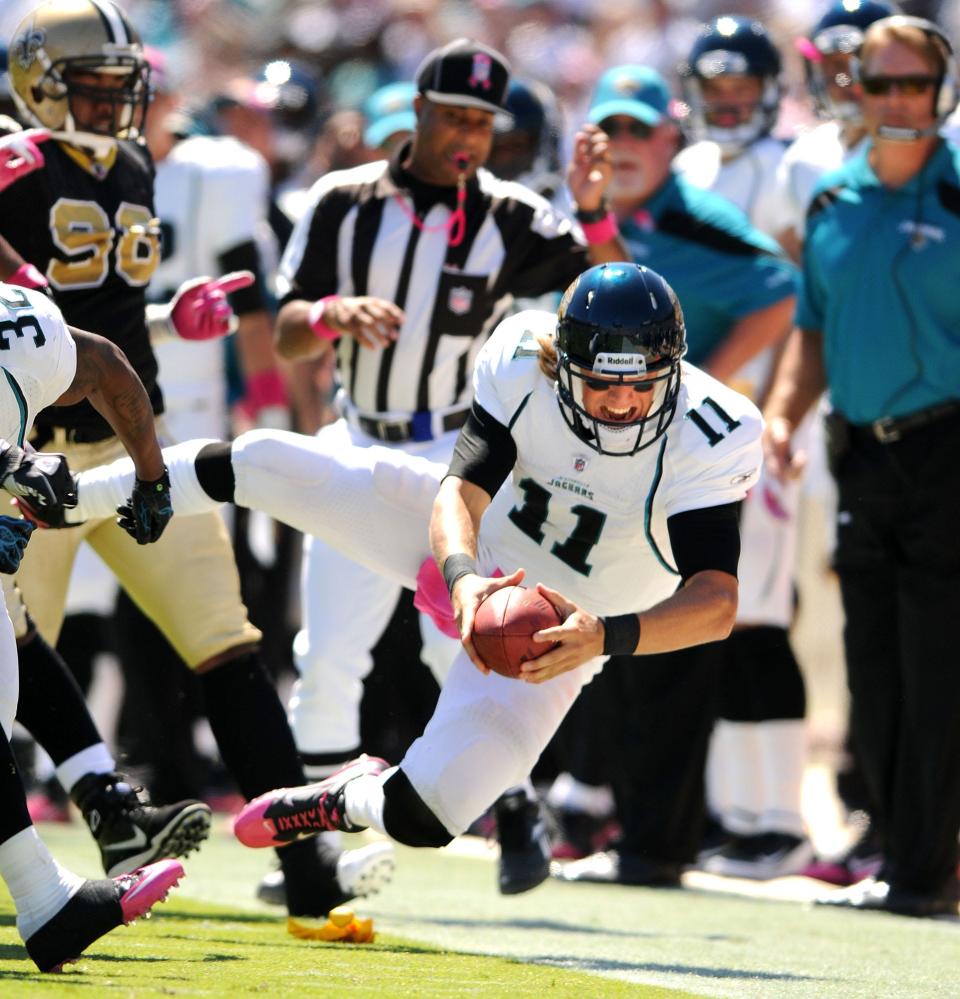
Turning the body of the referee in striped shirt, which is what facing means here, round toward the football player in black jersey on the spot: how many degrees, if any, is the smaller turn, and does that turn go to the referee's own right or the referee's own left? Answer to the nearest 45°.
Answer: approximately 90° to the referee's own right

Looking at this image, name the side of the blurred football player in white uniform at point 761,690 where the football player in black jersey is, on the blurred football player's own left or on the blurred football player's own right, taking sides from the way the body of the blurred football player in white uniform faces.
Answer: on the blurred football player's own right

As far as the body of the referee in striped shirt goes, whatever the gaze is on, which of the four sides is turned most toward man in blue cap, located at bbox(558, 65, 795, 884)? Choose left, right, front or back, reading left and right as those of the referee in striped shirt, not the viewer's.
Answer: left

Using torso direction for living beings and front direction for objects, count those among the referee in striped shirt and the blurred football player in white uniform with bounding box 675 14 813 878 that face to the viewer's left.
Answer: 0

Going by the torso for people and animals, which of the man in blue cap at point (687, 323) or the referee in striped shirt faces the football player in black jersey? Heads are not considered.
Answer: the man in blue cap

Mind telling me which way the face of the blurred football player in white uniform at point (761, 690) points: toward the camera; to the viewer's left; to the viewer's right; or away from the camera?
toward the camera

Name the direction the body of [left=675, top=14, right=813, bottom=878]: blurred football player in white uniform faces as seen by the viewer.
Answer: toward the camera

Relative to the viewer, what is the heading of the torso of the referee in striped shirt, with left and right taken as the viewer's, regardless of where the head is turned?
facing the viewer and to the right of the viewer

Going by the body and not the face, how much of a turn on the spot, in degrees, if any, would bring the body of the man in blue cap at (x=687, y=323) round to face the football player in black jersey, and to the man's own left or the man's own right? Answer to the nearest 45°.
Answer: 0° — they already face them
